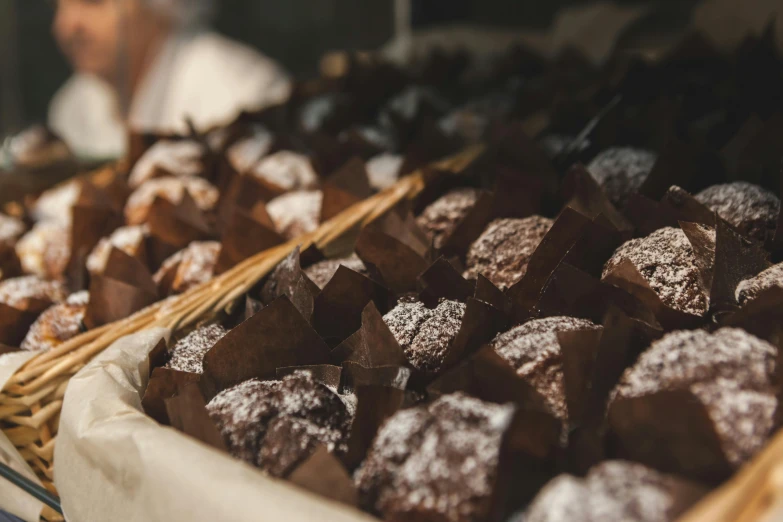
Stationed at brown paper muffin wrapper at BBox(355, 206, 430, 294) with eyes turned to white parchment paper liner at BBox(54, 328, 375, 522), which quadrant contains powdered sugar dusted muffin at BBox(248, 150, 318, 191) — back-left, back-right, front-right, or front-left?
back-right

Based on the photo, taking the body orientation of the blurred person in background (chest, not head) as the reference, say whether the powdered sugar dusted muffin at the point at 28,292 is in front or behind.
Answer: in front

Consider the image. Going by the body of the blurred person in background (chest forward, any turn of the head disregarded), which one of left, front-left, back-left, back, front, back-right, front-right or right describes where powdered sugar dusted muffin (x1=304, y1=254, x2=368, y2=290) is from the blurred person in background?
front-left

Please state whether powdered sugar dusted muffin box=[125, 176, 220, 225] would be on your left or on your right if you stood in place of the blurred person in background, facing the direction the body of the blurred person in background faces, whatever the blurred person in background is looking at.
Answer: on your left

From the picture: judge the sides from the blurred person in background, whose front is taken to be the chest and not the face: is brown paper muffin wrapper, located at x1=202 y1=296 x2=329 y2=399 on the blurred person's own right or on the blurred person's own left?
on the blurred person's own left

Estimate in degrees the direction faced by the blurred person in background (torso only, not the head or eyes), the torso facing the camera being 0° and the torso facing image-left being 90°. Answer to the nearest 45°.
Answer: approximately 45°

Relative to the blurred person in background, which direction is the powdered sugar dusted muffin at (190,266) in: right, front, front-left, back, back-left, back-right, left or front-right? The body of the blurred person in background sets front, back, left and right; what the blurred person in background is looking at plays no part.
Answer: front-left

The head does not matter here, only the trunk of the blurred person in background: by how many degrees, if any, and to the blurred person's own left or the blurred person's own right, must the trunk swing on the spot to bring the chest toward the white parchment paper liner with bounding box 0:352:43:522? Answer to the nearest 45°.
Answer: approximately 45° to the blurred person's own left
